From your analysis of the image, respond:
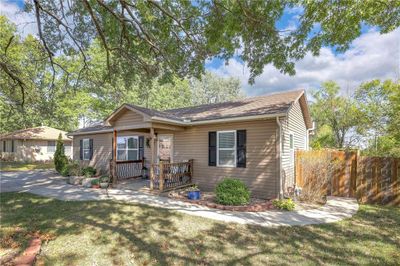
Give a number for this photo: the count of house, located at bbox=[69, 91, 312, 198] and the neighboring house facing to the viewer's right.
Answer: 0

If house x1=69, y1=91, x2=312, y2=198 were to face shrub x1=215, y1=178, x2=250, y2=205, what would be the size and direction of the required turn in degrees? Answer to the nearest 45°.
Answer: approximately 45° to its left

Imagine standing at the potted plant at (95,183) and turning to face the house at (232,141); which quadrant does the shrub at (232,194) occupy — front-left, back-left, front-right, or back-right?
front-right

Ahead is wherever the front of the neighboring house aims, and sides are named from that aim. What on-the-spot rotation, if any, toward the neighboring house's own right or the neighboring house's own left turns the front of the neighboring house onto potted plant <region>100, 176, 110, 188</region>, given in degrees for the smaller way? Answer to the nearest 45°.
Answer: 0° — it already faces it

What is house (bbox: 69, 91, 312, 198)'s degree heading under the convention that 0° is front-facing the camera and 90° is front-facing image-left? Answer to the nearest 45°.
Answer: approximately 45°

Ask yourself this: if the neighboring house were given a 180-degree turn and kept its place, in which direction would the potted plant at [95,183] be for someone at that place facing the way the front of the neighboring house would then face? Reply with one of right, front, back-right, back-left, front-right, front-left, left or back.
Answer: back

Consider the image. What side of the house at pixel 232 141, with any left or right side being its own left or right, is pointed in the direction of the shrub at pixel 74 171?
right

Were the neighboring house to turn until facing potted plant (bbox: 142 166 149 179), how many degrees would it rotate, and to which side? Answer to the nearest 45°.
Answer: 0° — it already faces it

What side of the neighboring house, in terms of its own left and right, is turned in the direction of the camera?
front
